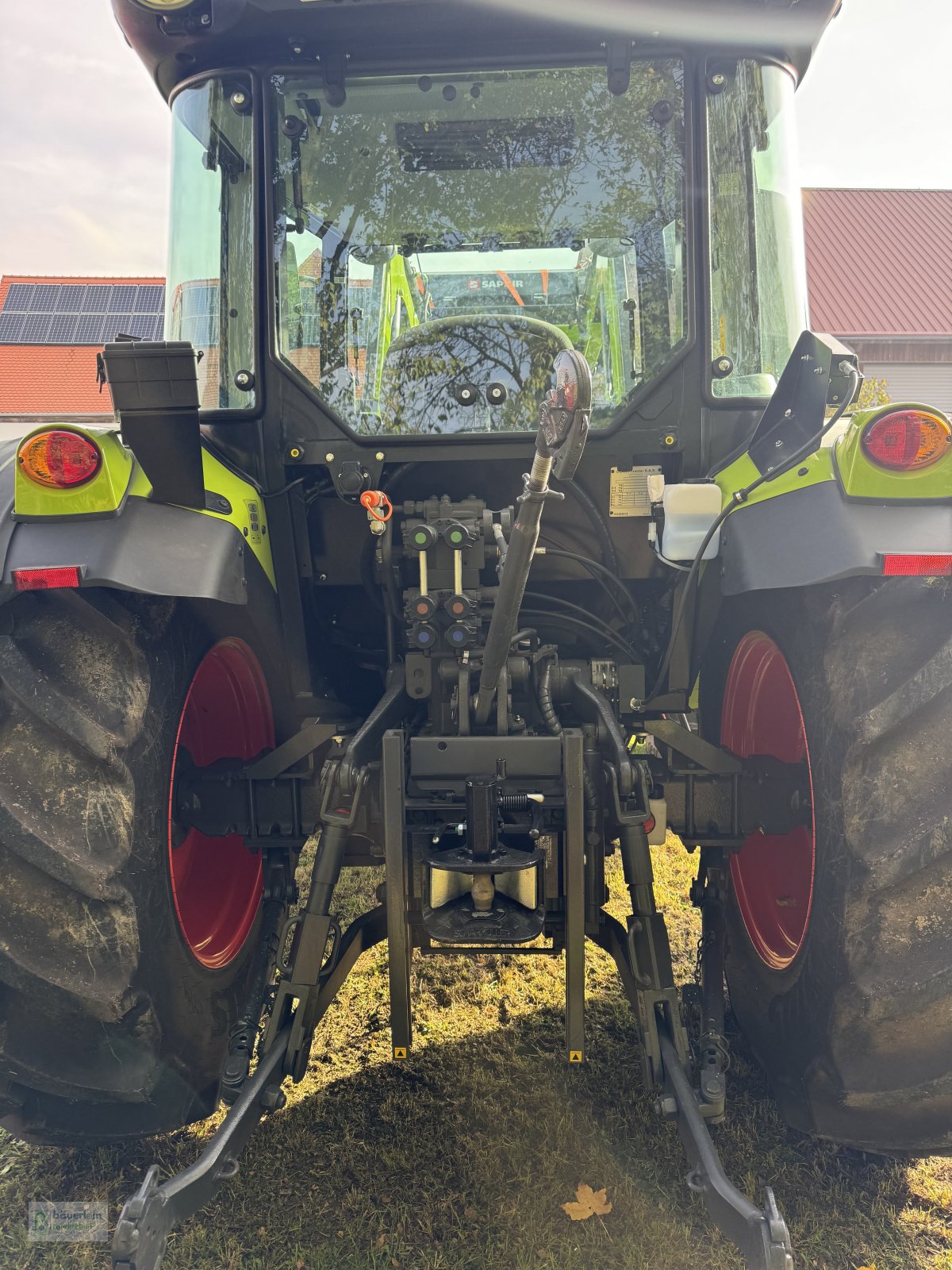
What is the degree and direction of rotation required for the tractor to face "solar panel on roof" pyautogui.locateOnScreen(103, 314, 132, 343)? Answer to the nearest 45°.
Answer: approximately 45° to its left

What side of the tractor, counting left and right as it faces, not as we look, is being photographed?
back

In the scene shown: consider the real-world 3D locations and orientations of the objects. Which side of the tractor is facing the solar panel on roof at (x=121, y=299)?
front
